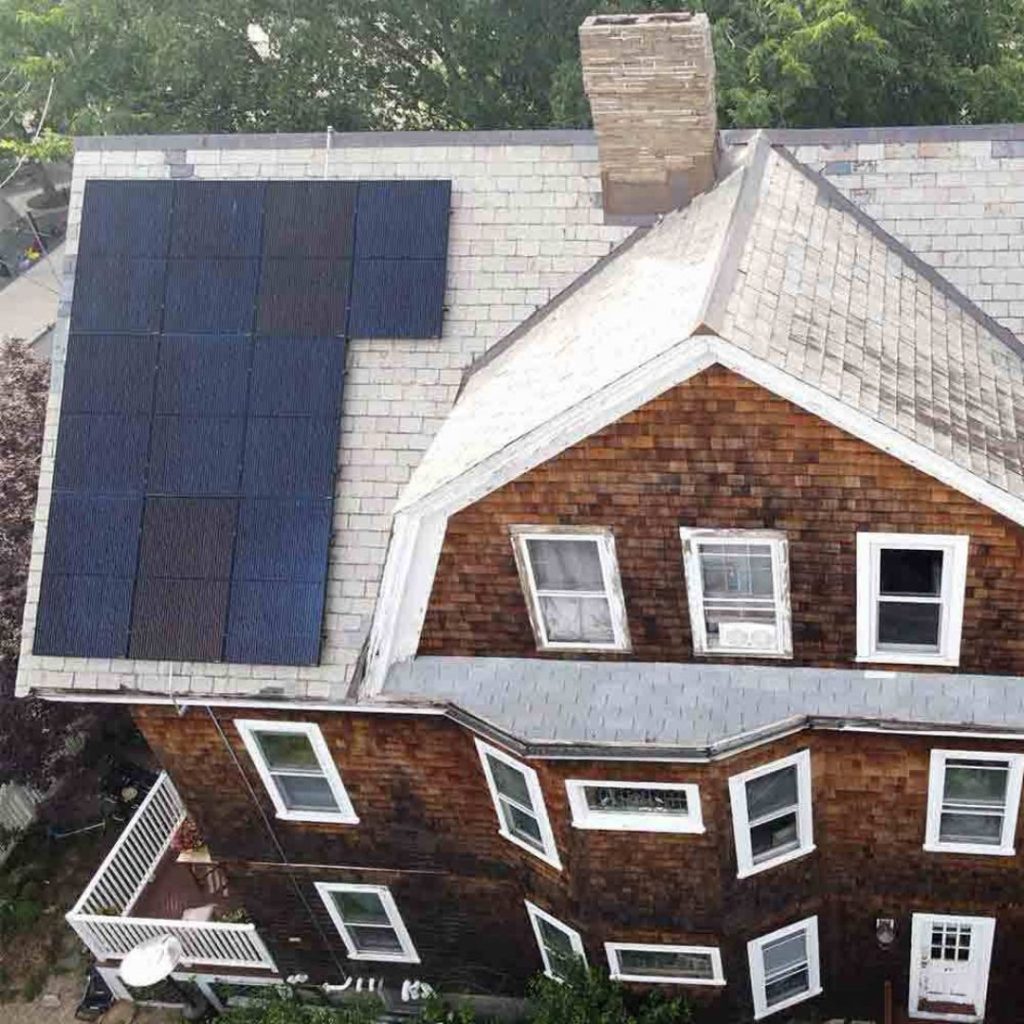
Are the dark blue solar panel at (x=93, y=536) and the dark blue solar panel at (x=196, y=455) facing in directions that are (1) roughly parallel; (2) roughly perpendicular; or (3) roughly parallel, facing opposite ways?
roughly parallel

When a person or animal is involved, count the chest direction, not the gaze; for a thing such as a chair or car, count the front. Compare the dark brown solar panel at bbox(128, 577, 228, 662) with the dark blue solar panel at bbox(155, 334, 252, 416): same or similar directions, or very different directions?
same or similar directions

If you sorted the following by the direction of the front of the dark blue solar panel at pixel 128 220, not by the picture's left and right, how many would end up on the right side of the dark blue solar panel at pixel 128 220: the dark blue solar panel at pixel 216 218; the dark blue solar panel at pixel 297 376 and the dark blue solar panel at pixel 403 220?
0

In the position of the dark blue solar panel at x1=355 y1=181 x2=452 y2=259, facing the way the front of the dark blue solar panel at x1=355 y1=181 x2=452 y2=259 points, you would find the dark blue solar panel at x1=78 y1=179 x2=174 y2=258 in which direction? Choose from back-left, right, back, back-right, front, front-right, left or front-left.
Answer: right

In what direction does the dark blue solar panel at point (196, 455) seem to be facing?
toward the camera

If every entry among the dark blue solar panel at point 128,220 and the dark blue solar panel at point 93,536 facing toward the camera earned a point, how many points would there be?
2

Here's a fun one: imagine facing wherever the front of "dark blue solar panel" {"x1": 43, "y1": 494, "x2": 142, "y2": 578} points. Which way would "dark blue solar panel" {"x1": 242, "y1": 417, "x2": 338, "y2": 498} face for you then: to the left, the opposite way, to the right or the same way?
the same way

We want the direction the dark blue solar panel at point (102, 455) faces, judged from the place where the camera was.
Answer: facing the viewer

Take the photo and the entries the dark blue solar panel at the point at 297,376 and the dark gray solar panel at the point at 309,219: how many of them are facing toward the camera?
2

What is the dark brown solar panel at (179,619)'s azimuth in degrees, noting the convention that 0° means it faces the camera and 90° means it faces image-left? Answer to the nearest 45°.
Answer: approximately 0°

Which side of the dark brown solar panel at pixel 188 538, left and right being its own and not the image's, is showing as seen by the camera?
front

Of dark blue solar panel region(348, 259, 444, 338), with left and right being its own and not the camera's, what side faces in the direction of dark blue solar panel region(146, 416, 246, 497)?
right

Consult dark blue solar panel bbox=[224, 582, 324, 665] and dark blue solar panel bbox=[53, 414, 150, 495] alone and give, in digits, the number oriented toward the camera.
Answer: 2

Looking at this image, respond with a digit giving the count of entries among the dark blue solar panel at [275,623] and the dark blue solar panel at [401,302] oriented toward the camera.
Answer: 2

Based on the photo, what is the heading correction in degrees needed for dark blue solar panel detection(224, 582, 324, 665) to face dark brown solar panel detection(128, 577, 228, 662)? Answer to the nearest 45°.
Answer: approximately 135° to its right

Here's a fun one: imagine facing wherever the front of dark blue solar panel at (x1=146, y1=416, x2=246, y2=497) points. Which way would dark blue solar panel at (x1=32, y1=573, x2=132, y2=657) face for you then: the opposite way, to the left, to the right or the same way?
the same way
